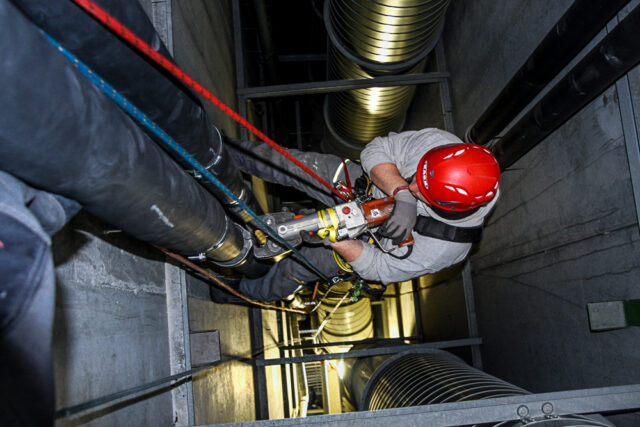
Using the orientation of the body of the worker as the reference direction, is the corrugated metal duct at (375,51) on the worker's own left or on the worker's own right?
on the worker's own right

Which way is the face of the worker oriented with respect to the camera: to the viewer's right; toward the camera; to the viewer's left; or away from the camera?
to the viewer's left

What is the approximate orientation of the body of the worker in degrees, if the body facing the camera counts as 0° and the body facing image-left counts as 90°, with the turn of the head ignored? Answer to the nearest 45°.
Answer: approximately 90°
